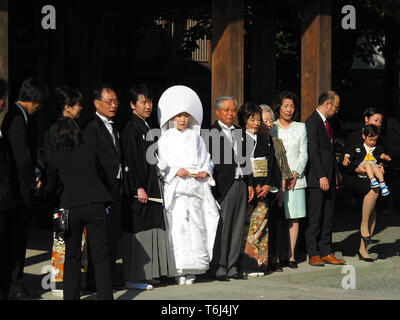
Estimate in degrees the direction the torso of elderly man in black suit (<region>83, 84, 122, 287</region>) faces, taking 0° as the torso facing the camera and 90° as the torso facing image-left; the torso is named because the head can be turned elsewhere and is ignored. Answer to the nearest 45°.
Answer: approximately 315°

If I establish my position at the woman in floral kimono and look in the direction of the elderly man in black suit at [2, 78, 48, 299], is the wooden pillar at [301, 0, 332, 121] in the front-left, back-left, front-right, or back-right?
back-right

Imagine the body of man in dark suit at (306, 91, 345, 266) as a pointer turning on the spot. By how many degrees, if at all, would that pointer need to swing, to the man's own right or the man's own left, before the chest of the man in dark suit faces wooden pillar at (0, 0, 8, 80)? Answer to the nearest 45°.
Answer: approximately 135° to the man's own right

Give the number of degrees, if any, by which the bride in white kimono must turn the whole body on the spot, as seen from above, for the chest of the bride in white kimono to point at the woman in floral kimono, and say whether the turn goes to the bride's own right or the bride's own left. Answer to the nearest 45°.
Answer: approximately 135° to the bride's own left

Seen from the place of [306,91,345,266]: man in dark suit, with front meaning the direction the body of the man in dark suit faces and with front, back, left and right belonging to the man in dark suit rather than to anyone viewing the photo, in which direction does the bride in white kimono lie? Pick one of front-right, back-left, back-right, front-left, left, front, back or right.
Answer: back-right

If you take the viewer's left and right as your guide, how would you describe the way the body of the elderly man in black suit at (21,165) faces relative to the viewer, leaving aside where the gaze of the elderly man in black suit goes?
facing to the right of the viewer

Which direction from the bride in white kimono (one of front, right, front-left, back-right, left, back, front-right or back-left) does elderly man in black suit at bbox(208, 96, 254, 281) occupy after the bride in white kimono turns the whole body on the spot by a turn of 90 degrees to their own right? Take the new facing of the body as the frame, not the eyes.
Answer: back-right
